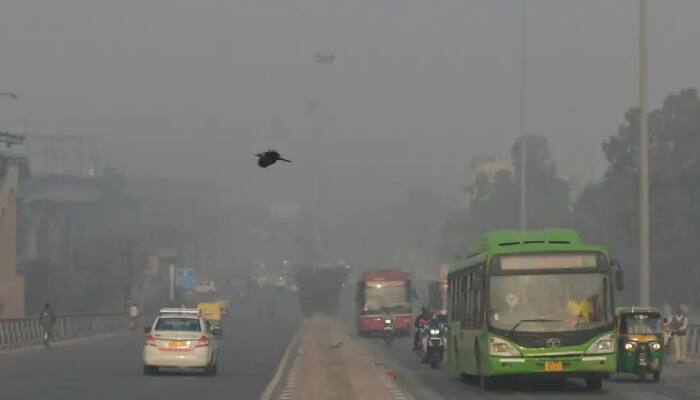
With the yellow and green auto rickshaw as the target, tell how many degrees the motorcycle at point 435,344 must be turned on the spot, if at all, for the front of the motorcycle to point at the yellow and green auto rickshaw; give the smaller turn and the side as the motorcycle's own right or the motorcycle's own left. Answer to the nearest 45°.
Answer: approximately 45° to the motorcycle's own left

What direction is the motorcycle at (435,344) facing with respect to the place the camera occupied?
facing the viewer

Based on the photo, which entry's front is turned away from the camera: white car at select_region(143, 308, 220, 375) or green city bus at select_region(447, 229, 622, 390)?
the white car

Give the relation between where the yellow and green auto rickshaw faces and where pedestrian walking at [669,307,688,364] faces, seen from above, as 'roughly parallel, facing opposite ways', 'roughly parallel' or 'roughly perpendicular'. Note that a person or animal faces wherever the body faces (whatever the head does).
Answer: roughly parallel

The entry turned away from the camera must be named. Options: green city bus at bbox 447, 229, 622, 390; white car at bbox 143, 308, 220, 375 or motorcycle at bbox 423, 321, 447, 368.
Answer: the white car

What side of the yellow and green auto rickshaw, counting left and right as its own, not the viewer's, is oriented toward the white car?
right

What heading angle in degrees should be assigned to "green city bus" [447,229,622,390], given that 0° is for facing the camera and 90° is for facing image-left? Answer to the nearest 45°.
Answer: approximately 0°

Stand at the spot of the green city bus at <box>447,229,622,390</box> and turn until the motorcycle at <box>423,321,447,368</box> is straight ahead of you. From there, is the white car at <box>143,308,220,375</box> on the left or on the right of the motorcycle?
left

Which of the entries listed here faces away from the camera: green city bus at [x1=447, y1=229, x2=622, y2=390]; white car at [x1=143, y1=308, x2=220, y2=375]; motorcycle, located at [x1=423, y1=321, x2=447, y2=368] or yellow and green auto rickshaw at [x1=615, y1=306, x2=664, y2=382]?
the white car

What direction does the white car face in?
away from the camera

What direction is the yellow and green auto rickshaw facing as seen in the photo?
toward the camera

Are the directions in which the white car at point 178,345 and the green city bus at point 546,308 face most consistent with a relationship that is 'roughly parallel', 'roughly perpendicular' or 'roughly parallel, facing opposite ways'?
roughly parallel, facing opposite ways

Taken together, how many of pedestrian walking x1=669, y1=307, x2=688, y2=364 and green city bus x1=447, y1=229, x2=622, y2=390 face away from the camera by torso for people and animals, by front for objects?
0
